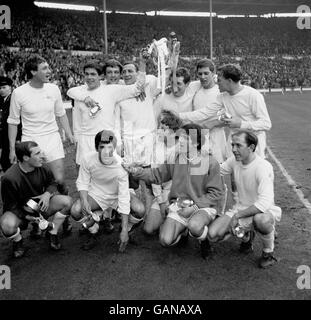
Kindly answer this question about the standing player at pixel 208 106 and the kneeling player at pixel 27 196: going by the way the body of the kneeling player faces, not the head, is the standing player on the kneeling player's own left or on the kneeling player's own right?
on the kneeling player's own left

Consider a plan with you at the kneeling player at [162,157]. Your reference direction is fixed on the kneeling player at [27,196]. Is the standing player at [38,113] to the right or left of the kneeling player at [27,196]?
right

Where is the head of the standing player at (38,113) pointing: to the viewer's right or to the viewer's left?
to the viewer's right

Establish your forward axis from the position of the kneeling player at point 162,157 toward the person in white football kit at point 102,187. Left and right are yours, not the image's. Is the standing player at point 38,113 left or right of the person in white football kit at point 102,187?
right

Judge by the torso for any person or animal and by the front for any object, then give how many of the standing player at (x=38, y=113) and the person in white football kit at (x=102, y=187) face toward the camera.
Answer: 2

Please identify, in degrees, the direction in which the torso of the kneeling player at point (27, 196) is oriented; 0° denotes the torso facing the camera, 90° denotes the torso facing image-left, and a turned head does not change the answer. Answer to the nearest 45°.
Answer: approximately 315°

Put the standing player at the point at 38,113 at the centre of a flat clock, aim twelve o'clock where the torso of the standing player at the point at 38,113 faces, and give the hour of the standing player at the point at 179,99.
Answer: the standing player at the point at 179,99 is roughly at 9 o'clock from the standing player at the point at 38,113.
